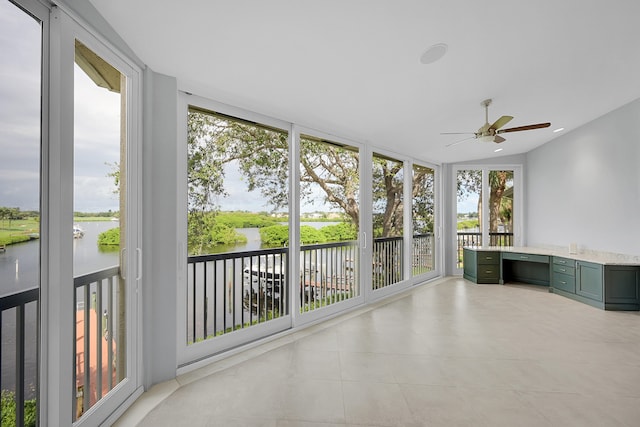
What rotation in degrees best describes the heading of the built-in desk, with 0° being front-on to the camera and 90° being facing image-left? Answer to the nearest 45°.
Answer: approximately 45°

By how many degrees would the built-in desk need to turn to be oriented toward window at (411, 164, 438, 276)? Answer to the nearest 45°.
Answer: approximately 45° to its right
